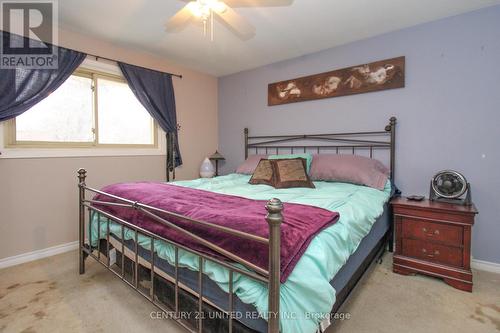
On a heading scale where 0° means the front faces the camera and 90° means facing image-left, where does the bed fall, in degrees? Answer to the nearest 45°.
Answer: approximately 45°

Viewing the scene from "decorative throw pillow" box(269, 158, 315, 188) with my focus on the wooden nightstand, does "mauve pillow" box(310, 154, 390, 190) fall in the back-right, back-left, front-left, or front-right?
front-left

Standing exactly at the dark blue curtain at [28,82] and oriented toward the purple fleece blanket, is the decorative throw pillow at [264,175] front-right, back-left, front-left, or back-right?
front-left

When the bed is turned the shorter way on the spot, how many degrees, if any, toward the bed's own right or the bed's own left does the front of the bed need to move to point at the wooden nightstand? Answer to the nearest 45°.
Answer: approximately 180°

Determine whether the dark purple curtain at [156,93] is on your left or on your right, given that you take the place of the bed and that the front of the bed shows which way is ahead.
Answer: on your right

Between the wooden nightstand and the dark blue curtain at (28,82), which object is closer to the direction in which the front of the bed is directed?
the dark blue curtain

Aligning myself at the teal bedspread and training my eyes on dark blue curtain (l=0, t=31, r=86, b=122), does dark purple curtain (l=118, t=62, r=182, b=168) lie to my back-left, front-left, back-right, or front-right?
front-right

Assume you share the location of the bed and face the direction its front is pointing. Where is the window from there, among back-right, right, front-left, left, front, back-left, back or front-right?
right

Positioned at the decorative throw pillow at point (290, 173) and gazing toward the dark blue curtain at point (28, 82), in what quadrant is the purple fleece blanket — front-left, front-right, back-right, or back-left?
front-left
